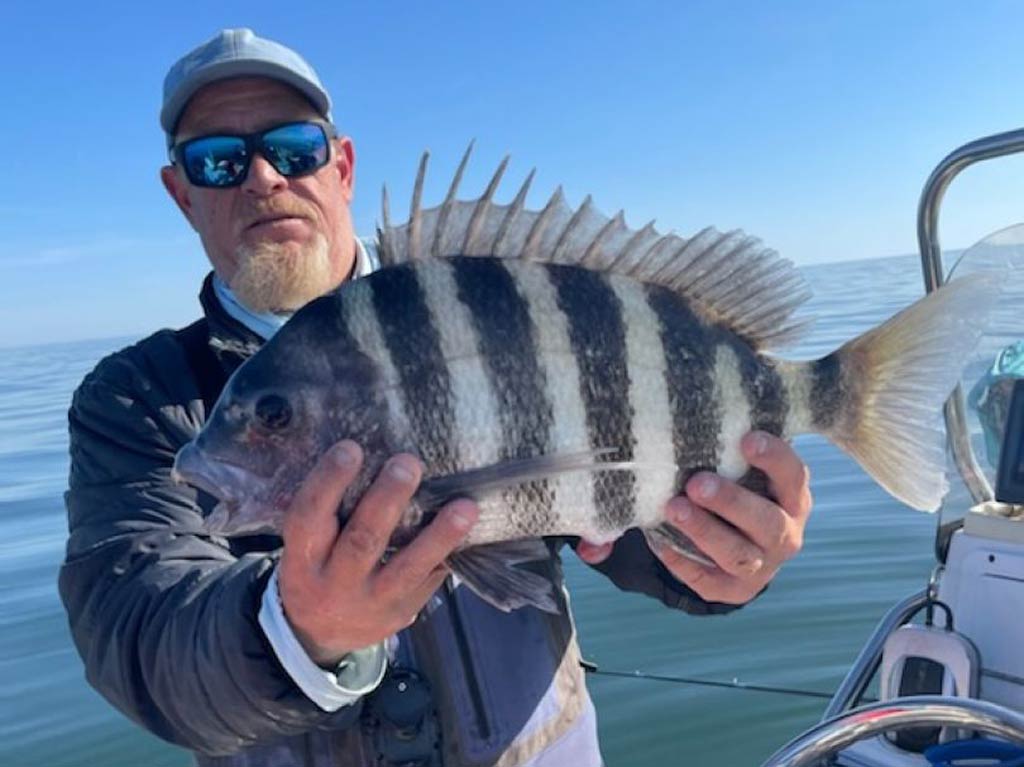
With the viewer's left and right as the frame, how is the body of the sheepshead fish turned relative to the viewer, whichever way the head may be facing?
facing to the left of the viewer
